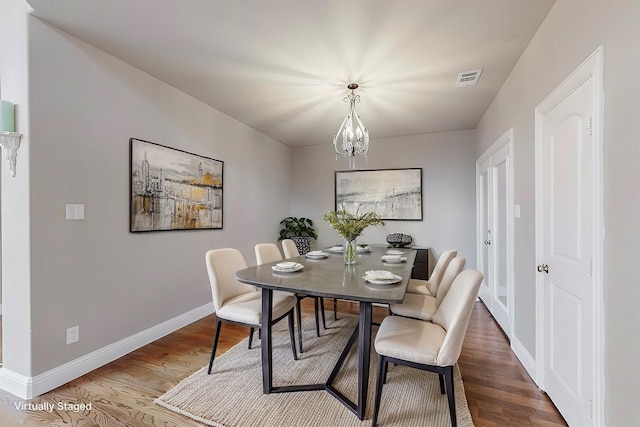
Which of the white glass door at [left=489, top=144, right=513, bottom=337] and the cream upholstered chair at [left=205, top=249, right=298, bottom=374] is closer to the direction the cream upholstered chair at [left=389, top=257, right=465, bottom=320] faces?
the cream upholstered chair

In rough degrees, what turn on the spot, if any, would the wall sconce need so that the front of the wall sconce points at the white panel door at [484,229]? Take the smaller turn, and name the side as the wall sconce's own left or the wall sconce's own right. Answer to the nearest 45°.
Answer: approximately 90° to the wall sconce's own left

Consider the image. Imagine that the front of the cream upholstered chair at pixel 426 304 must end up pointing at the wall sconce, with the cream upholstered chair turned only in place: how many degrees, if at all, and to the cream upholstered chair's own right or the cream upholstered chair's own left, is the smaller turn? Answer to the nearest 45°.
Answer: approximately 45° to the cream upholstered chair's own left

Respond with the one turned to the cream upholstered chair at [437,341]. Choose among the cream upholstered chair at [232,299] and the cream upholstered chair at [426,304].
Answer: the cream upholstered chair at [232,299]

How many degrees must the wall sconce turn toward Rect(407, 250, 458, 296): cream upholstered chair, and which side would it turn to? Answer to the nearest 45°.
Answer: approximately 90° to its left

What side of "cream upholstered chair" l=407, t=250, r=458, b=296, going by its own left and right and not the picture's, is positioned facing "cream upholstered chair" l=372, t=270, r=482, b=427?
left

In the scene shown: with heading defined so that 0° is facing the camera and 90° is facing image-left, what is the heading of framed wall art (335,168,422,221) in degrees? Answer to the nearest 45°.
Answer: approximately 0°

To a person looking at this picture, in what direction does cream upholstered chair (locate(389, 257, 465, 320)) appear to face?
facing to the left of the viewer

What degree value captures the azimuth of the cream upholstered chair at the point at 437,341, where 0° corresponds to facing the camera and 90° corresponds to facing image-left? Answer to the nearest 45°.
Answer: approximately 90°

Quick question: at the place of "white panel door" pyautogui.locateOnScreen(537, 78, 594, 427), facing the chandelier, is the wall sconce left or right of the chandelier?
left

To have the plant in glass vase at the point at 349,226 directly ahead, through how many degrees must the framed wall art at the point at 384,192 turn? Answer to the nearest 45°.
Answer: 0° — it already faces it
